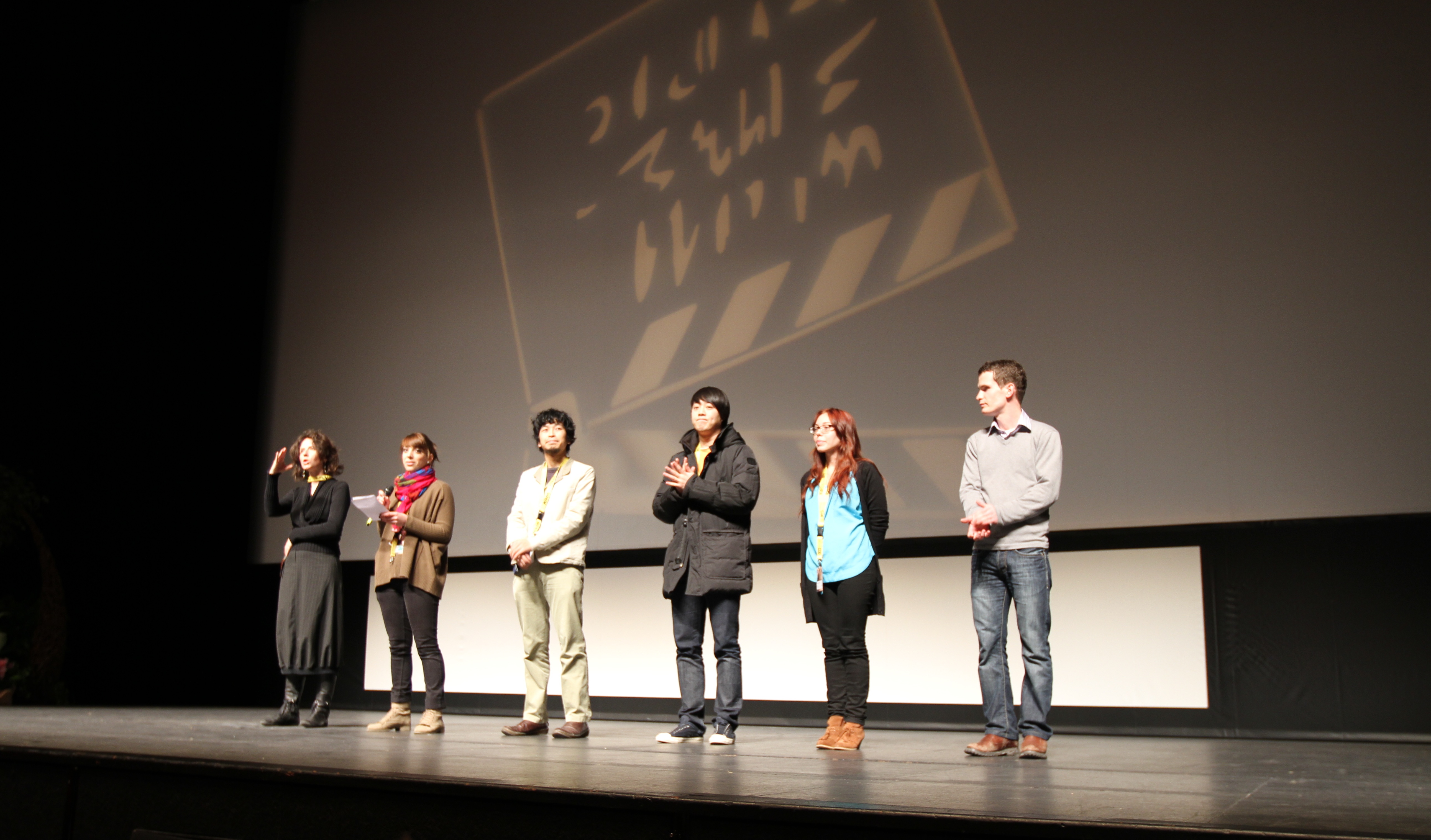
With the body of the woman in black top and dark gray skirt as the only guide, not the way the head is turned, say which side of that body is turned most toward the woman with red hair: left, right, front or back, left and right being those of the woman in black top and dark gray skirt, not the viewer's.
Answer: left

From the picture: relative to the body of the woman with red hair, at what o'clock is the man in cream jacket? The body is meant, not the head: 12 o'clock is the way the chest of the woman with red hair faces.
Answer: The man in cream jacket is roughly at 2 o'clock from the woman with red hair.

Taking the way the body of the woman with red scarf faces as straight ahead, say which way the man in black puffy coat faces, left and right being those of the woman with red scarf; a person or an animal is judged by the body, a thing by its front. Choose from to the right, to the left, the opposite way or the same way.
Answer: the same way

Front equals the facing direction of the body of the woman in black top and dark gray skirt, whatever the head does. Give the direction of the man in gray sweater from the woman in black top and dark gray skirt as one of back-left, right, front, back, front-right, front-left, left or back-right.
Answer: left

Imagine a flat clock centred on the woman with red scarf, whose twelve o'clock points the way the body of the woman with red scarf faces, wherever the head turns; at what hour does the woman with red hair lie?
The woman with red hair is roughly at 9 o'clock from the woman with red scarf.

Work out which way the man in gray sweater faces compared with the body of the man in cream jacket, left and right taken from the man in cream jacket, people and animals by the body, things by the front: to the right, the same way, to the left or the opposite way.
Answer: the same way

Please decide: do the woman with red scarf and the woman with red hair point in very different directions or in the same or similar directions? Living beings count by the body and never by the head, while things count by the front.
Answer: same or similar directions

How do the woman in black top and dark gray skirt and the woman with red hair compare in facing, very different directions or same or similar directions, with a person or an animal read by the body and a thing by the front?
same or similar directions

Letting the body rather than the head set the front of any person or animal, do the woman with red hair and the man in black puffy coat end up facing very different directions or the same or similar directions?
same or similar directions

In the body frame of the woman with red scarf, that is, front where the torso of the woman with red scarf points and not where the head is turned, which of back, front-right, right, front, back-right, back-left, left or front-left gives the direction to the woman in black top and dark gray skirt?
right

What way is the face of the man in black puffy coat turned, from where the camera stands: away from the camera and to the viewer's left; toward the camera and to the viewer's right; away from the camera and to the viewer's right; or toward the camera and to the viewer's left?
toward the camera and to the viewer's left

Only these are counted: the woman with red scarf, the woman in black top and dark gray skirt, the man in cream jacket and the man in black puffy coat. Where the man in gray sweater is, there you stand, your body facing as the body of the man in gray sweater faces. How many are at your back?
0

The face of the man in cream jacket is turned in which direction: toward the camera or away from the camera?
toward the camera

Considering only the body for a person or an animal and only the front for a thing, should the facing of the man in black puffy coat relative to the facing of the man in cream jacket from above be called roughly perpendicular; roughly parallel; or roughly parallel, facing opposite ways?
roughly parallel

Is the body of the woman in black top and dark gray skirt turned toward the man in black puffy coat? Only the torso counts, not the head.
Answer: no

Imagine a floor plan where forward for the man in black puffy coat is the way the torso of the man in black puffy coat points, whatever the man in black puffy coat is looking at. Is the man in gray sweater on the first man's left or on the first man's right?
on the first man's left

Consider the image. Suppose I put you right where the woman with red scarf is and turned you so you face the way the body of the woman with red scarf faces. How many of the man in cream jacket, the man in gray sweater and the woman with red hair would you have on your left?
3

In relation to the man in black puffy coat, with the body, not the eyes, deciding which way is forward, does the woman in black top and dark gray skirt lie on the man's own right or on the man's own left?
on the man's own right

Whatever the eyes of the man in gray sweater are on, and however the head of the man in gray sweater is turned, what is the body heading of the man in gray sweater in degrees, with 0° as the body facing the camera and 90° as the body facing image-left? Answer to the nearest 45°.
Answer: approximately 45°
